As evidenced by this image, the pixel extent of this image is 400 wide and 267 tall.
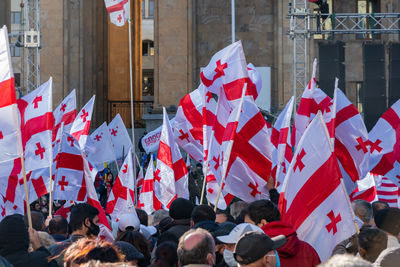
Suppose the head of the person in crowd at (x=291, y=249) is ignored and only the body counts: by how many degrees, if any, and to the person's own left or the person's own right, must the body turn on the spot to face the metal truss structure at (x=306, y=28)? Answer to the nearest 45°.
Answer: approximately 45° to the person's own right

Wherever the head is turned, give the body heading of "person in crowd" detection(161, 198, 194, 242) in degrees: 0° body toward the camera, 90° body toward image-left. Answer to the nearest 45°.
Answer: approximately 180°

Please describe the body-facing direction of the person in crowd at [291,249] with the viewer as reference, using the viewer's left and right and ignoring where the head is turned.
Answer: facing away from the viewer and to the left of the viewer

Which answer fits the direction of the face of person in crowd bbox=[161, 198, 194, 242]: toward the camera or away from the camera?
away from the camera

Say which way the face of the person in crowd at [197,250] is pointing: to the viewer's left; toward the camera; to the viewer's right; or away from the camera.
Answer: away from the camera

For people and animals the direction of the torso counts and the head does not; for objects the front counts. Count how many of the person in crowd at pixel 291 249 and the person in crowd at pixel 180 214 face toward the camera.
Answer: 0

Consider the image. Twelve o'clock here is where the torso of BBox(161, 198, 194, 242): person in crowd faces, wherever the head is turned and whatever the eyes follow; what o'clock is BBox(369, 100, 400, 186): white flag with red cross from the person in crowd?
The white flag with red cross is roughly at 1 o'clock from the person in crowd.

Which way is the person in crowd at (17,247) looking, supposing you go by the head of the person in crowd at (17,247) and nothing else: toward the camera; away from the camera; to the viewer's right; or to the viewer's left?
away from the camera

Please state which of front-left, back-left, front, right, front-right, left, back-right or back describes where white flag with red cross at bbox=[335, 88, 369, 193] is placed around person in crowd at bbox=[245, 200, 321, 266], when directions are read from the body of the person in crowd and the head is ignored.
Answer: front-right
